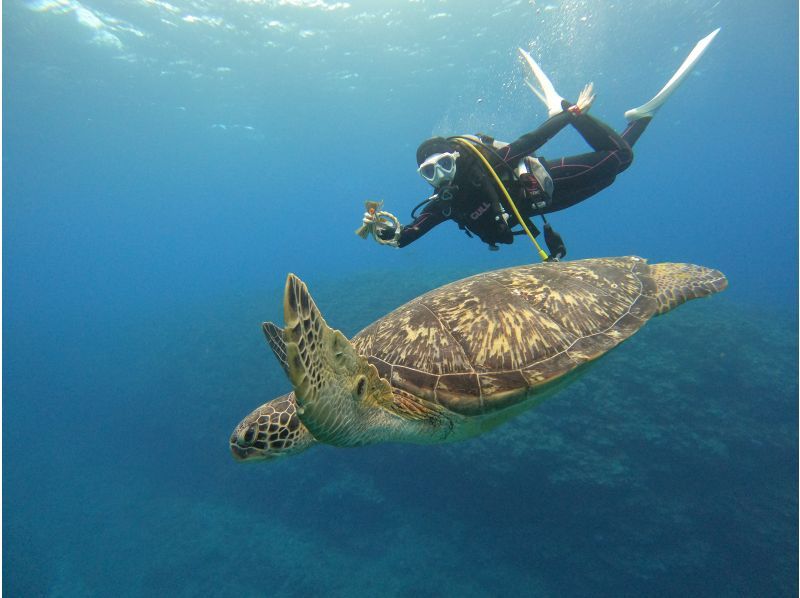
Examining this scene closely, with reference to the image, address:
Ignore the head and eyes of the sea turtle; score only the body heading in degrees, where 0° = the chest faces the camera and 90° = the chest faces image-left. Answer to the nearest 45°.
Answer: approximately 90°

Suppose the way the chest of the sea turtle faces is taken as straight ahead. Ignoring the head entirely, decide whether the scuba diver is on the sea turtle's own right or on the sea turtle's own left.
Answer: on the sea turtle's own right
